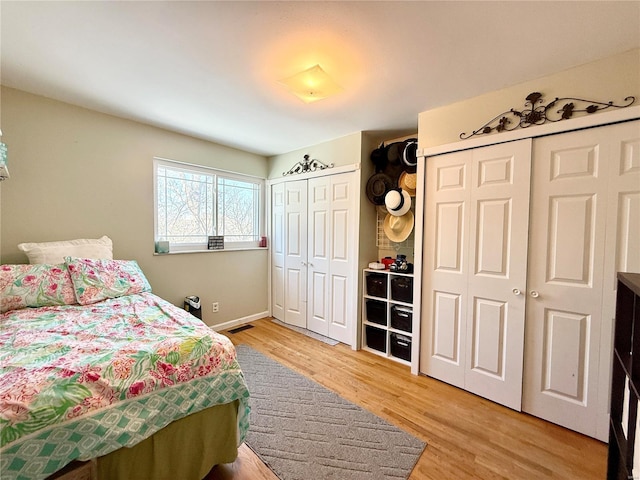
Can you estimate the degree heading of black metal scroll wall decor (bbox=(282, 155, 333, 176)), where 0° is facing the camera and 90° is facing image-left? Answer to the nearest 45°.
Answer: approximately 45°

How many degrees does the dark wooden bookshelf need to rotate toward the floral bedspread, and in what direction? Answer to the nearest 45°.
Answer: approximately 45° to its left

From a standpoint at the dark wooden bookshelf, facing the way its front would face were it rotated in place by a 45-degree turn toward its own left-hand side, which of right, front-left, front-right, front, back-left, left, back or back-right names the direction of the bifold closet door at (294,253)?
front-right

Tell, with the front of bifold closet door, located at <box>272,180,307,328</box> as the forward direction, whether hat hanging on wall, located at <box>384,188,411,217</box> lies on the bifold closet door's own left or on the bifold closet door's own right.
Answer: on the bifold closet door's own left

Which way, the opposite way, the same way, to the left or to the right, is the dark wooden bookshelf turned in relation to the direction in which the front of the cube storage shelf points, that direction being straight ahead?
to the right

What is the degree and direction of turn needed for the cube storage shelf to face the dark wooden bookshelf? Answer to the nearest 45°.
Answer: approximately 90° to its left

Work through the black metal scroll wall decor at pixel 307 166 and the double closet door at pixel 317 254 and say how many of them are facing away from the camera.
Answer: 0

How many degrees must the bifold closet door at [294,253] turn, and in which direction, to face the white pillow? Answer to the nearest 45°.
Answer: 0° — it already faces it

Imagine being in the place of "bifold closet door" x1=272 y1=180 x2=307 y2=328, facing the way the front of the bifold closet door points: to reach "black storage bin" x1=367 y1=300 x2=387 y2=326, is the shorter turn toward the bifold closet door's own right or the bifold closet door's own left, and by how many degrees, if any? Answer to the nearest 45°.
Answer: approximately 90° to the bifold closet door's own left

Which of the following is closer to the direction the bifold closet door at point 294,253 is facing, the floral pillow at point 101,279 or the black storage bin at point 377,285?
the floral pillow

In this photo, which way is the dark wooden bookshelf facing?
to the viewer's left

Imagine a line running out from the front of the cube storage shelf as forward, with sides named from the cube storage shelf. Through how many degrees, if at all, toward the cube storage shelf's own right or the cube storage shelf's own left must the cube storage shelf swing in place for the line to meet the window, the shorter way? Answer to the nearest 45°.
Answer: approximately 45° to the cube storage shelf's own right

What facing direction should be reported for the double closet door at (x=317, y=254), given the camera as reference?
facing the viewer and to the left of the viewer

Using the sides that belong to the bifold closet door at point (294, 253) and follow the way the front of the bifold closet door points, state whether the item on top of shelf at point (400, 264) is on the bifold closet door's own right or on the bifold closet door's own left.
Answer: on the bifold closet door's own left
